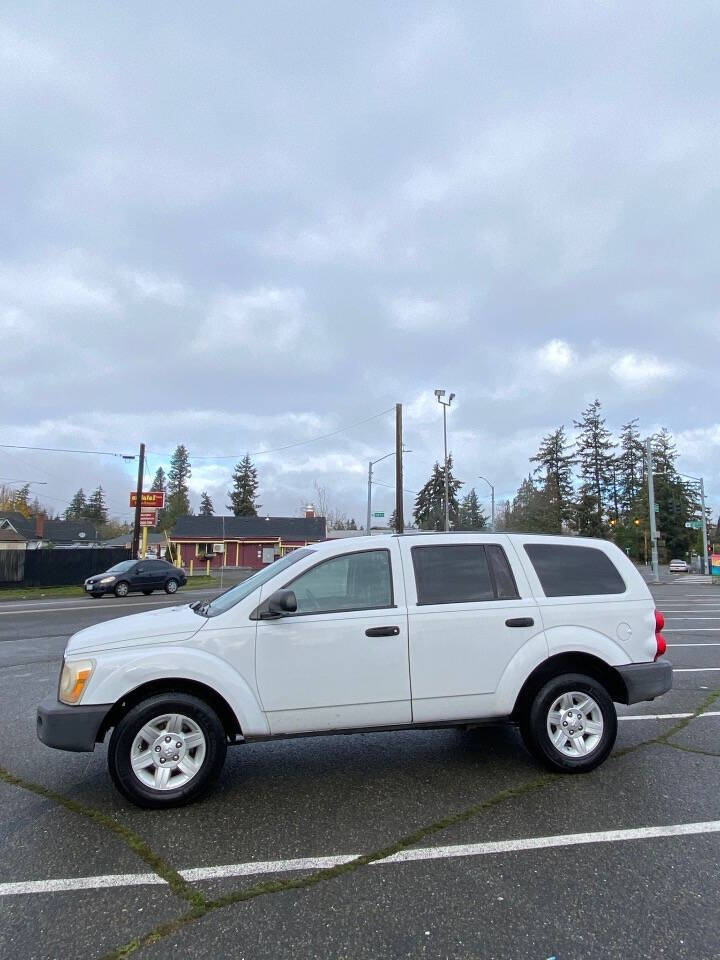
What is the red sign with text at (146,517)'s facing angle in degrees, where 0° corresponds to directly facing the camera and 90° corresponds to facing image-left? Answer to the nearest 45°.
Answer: approximately 0°

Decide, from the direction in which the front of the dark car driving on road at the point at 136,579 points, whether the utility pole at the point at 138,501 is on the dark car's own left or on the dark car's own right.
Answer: on the dark car's own right

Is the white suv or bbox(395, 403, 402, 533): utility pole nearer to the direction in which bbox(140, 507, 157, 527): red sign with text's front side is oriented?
the white suv

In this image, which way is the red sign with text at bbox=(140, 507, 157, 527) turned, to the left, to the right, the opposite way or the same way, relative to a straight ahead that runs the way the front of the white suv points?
to the left

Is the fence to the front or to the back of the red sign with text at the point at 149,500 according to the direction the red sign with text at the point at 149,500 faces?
to the front

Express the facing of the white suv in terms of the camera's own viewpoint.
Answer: facing to the left of the viewer

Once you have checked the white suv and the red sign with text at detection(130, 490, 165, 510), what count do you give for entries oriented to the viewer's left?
1

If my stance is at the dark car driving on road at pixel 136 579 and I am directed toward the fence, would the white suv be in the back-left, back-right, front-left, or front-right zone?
back-left

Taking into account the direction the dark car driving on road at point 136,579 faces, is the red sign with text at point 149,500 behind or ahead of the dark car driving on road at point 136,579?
behind

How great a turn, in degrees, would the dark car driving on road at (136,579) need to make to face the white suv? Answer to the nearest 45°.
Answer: approximately 45° to its left

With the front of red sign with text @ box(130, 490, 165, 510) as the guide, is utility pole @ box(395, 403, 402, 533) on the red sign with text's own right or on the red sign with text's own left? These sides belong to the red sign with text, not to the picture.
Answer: on the red sign with text's own left

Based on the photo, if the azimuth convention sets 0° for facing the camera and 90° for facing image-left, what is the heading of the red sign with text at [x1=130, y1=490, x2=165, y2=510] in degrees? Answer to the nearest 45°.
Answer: approximately 0°

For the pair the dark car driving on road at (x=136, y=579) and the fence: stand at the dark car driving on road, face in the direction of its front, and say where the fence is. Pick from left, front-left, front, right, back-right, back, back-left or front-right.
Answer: right
